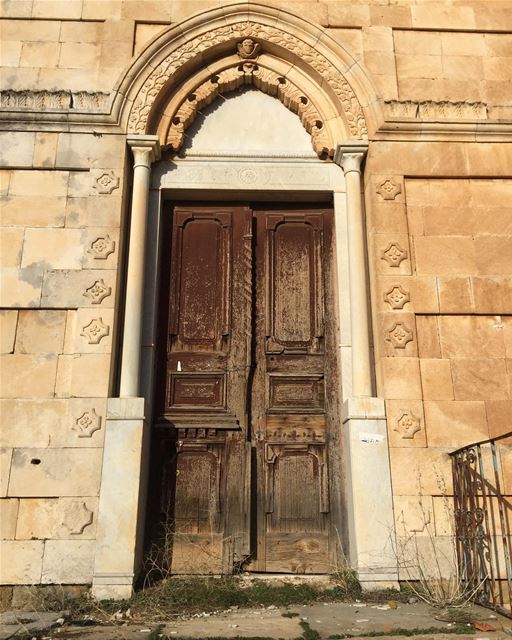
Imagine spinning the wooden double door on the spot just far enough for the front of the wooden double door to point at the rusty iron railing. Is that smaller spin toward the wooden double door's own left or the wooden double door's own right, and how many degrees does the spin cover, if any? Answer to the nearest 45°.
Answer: approximately 45° to the wooden double door's own left

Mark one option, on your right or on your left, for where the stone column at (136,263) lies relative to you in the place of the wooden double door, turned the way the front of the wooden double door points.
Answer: on your right

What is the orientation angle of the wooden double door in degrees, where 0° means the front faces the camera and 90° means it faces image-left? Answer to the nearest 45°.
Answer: approximately 0°
